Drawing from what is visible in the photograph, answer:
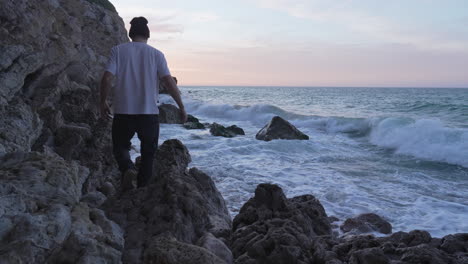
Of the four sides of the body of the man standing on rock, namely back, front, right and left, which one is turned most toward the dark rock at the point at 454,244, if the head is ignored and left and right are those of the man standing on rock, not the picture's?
right

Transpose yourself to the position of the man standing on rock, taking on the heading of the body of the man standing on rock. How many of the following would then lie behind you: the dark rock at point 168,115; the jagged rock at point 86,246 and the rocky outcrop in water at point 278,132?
1

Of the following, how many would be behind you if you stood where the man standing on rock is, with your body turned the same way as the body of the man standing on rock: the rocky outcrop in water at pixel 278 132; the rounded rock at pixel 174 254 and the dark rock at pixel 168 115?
1

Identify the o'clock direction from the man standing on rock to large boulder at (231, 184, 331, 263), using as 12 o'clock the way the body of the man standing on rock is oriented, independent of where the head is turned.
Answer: The large boulder is roughly at 4 o'clock from the man standing on rock.

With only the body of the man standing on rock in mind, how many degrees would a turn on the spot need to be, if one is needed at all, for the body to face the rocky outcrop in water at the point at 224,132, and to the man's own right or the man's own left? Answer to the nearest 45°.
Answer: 0° — they already face it

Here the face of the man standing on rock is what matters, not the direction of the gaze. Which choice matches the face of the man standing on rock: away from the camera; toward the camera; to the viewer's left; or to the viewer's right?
away from the camera

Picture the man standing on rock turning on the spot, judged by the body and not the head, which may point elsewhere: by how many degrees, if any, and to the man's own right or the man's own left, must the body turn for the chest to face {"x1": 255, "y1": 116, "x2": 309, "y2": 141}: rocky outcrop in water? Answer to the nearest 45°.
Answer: approximately 45° to the man's own right

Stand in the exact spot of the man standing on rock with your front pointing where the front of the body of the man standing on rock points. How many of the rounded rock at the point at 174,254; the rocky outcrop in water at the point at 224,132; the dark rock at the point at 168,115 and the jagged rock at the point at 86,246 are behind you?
2

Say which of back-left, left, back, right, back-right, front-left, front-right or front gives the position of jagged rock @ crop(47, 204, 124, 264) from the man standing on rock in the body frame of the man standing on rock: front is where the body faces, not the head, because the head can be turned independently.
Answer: back

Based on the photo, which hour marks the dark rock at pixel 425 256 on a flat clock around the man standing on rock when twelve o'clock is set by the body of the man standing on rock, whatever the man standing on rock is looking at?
The dark rock is roughly at 4 o'clock from the man standing on rock.

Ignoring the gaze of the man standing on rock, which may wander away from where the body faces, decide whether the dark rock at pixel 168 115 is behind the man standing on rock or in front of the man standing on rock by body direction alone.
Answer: in front

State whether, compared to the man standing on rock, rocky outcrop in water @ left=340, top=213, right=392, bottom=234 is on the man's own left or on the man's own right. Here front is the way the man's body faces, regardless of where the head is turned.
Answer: on the man's own right

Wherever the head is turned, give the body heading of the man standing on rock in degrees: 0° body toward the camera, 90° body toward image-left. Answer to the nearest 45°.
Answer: approximately 180°

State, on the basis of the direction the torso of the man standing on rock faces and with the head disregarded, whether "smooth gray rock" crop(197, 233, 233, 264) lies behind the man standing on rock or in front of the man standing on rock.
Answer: behind
